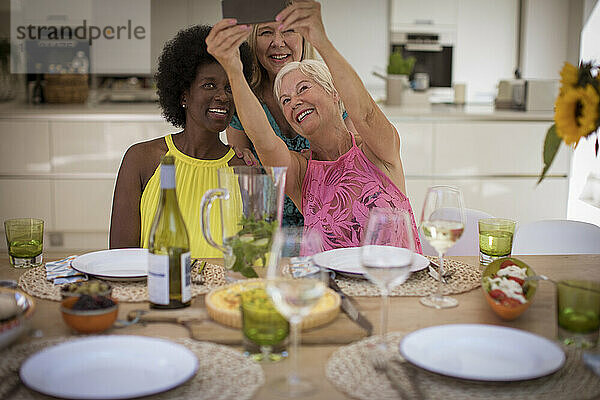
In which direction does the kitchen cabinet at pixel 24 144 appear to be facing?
toward the camera

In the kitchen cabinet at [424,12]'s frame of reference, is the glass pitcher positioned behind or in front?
in front

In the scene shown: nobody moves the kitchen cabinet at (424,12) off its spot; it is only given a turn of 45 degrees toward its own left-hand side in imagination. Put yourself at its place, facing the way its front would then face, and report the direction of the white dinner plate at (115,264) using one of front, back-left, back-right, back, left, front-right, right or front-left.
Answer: front-right

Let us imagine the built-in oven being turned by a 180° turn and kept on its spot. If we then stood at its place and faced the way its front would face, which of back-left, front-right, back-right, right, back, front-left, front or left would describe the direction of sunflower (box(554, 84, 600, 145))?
back

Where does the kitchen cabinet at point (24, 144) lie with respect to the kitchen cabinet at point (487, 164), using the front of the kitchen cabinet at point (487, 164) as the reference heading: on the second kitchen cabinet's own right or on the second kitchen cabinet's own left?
on the second kitchen cabinet's own right

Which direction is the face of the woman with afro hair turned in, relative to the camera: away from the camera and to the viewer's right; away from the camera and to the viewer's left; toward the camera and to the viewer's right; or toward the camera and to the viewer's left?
toward the camera and to the viewer's right

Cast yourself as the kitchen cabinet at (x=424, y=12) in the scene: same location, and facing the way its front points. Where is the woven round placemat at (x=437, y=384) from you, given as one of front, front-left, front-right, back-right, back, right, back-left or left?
front

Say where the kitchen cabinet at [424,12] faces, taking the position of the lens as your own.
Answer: facing the viewer

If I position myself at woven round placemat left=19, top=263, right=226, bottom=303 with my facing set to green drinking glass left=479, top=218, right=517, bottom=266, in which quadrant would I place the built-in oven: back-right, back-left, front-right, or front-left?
front-left

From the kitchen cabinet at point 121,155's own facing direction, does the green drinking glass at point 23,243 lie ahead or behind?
ahead

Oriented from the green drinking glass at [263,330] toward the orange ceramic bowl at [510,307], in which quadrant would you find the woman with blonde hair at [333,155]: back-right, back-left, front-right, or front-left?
front-left

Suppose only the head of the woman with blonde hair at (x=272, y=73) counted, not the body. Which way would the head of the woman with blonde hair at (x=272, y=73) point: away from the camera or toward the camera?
toward the camera

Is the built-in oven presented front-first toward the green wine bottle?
yes

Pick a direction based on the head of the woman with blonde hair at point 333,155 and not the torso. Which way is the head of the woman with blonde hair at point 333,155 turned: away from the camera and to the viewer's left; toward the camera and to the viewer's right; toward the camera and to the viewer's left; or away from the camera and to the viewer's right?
toward the camera and to the viewer's left

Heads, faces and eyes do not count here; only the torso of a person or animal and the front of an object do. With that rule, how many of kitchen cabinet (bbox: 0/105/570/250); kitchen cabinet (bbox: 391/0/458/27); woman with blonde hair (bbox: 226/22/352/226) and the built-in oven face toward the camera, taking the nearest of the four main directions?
4

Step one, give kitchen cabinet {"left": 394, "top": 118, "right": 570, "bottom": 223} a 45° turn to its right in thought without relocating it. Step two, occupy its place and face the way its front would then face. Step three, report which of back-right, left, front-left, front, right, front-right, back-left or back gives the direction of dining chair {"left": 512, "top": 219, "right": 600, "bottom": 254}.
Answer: front-left

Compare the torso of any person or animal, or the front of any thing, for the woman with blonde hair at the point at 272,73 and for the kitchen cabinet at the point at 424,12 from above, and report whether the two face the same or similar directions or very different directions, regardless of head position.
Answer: same or similar directions

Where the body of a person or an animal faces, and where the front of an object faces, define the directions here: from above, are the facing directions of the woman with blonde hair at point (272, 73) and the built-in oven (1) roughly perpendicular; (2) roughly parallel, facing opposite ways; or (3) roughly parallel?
roughly parallel

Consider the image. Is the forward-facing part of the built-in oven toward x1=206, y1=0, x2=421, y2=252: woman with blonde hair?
yes

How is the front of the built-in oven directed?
toward the camera
